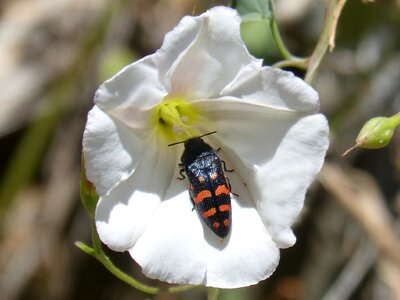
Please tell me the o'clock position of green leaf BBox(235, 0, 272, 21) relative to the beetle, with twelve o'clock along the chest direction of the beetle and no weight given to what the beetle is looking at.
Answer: The green leaf is roughly at 1 o'clock from the beetle.

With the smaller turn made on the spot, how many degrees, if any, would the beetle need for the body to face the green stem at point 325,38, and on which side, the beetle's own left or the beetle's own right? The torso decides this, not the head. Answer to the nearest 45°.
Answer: approximately 45° to the beetle's own right

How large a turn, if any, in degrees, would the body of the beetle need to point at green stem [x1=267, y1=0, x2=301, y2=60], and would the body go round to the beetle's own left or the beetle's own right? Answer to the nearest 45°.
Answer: approximately 45° to the beetle's own right

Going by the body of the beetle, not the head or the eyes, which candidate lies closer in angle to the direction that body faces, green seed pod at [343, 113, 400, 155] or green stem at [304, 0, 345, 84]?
the green stem

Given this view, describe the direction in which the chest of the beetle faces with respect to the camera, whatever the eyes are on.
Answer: away from the camera

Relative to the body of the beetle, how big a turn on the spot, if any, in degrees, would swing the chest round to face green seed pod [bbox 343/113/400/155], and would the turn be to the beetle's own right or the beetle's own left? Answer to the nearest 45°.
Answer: approximately 90° to the beetle's own right
